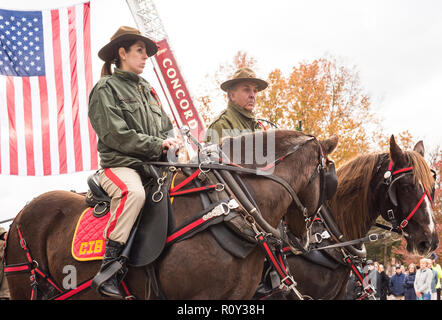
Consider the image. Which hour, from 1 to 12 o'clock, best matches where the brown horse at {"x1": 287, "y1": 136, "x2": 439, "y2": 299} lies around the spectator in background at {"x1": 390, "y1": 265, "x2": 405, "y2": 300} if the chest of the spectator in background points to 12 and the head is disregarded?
The brown horse is roughly at 12 o'clock from the spectator in background.

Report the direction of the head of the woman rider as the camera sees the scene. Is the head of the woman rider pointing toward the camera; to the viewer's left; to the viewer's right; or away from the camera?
to the viewer's right

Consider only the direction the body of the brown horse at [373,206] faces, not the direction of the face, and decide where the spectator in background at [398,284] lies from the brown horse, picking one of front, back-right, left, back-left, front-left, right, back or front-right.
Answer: back-left

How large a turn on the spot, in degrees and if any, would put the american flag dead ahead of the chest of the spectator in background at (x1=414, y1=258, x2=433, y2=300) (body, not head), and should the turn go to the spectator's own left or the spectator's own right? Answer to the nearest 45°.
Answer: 0° — they already face it
